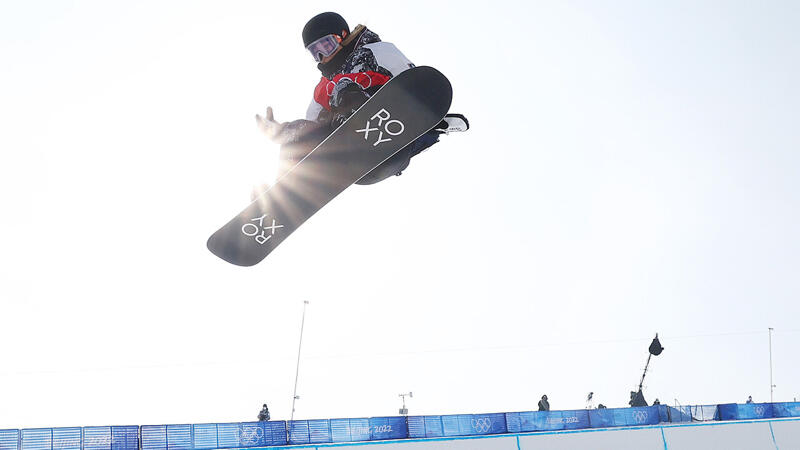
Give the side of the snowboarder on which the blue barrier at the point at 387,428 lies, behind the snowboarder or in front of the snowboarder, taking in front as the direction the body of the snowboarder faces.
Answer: behind

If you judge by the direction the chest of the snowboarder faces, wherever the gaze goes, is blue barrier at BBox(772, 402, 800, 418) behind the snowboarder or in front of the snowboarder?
behind

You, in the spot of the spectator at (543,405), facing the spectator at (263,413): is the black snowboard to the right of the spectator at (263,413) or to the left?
left

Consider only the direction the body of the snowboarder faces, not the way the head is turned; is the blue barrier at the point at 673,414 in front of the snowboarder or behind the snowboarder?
behind

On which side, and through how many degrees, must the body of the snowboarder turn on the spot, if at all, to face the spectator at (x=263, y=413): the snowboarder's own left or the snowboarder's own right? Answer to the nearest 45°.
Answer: approximately 135° to the snowboarder's own right

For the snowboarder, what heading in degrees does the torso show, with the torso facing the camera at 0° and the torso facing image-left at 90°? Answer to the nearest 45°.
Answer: approximately 45°

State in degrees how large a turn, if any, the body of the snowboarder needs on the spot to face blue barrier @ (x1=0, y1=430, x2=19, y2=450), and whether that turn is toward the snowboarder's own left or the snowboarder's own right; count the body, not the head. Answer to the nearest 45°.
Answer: approximately 90° to the snowboarder's own right

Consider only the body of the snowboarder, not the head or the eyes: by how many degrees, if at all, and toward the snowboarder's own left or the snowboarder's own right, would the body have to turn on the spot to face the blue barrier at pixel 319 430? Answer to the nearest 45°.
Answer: approximately 135° to the snowboarder's own right
